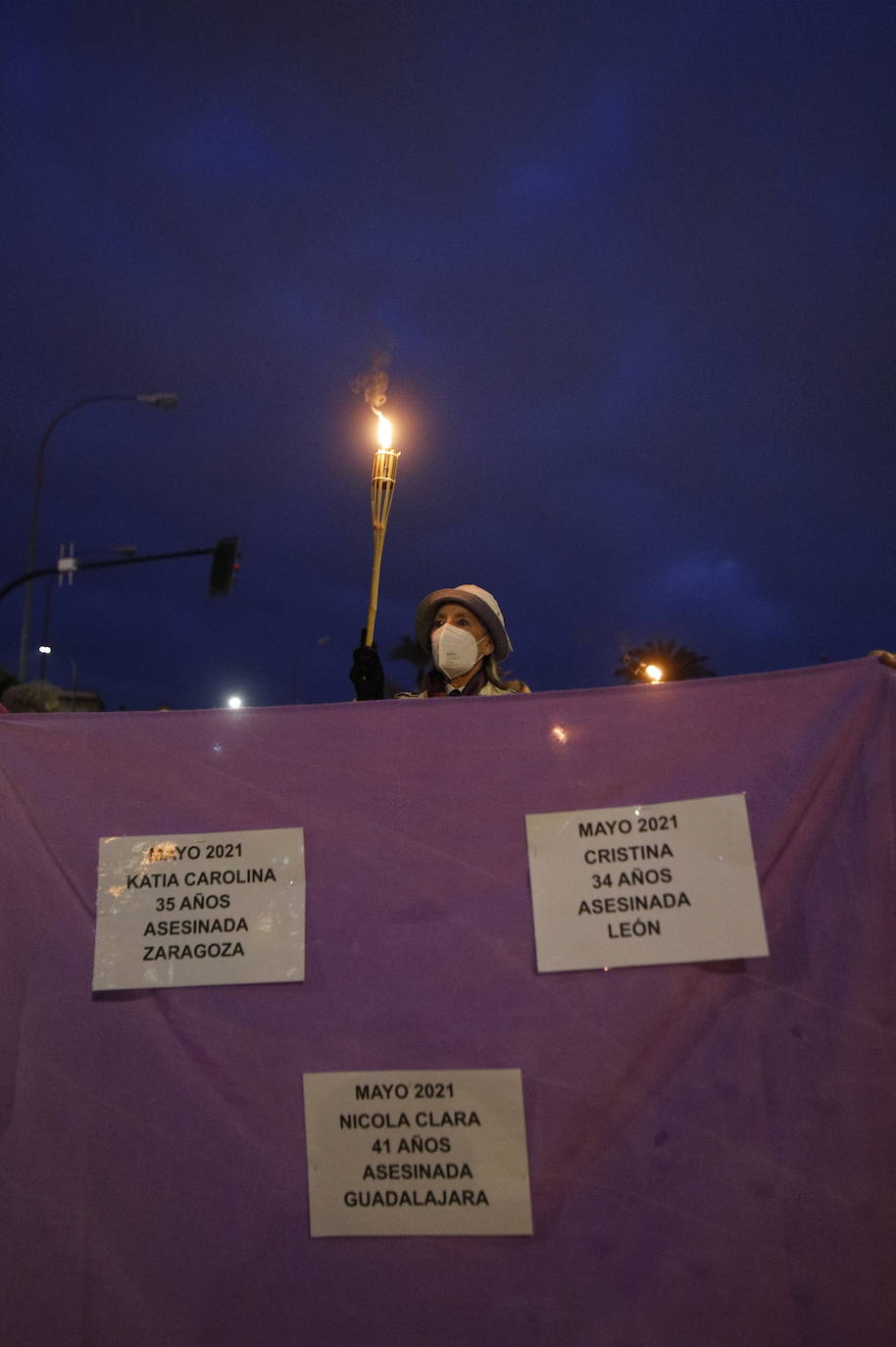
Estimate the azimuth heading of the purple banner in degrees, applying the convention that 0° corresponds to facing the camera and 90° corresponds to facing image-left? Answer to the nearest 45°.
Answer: approximately 0°

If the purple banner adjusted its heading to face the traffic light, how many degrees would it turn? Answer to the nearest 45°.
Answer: approximately 180°

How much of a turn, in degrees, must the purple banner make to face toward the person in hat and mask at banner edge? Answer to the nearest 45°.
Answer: approximately 180°
